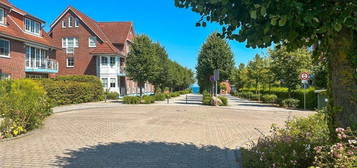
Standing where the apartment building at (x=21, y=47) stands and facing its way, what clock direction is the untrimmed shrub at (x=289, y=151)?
The untrimmed shrub is roughly at 1 o'clock from the apartment building.

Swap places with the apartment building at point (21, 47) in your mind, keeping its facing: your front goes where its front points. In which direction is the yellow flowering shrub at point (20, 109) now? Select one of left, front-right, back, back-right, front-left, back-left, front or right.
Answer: front-right

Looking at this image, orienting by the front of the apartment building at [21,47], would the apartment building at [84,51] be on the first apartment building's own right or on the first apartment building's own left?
on the first apartment building's own left

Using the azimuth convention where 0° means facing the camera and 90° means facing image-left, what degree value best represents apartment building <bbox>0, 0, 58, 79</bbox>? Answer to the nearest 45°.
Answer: approximately 315°

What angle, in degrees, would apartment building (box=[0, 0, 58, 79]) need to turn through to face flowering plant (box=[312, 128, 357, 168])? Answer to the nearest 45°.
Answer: approximately 45° to its right
